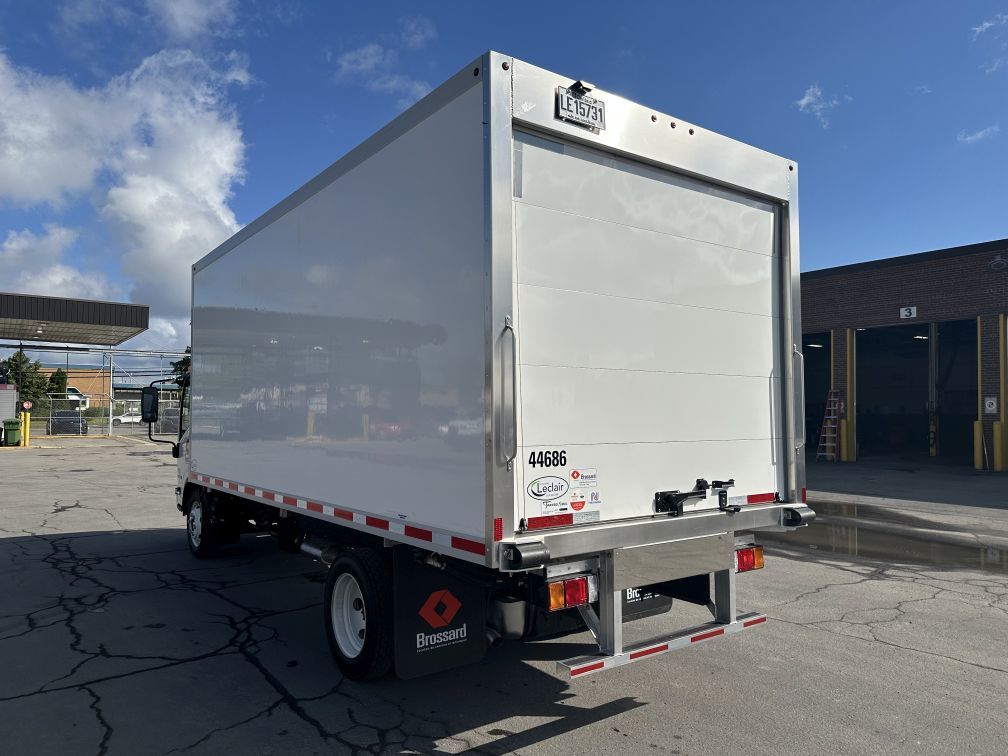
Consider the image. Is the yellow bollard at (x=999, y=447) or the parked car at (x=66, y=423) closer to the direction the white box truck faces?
the parked car

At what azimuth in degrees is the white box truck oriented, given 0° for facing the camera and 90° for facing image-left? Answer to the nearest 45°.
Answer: approximately 135°

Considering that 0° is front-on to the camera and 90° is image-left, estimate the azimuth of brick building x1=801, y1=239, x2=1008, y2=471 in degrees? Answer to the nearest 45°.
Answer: approximately 45°

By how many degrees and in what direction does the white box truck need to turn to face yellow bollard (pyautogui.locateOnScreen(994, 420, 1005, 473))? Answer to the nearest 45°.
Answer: approximately 90° to its right
